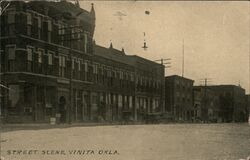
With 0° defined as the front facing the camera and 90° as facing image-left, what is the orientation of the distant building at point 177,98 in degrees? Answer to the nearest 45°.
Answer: approximately 315°

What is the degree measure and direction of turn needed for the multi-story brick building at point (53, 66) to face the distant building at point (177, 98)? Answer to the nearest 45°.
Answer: approximately 90° to its left

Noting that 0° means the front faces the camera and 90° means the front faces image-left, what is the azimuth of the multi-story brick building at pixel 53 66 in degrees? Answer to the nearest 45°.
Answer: approximately 315°
